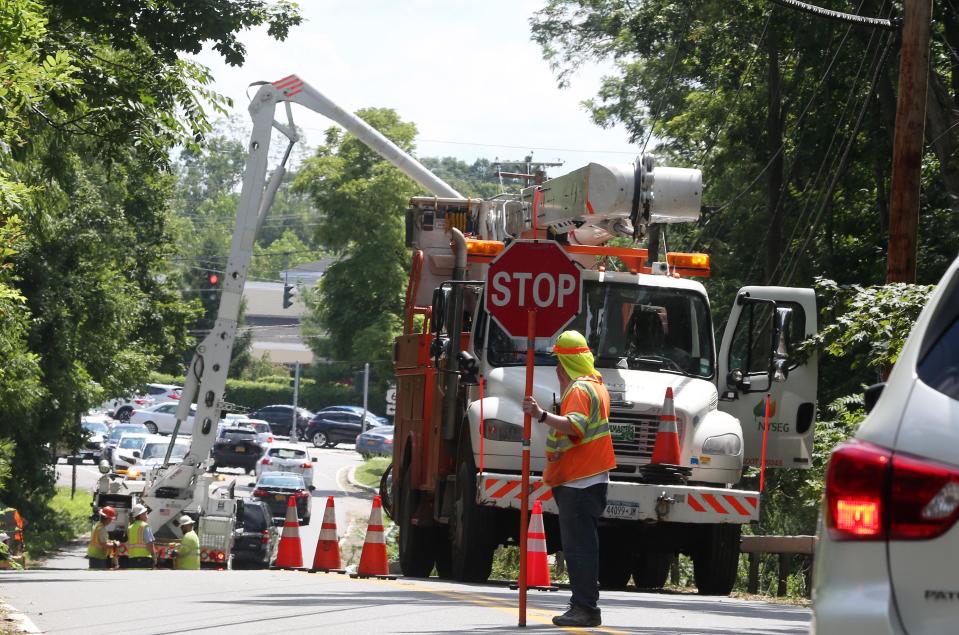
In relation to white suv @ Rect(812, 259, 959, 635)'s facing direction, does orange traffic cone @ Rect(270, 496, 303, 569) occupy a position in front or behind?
in front

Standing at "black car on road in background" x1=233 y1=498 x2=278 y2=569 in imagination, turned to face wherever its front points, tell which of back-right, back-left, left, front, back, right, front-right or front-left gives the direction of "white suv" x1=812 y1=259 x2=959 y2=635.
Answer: back

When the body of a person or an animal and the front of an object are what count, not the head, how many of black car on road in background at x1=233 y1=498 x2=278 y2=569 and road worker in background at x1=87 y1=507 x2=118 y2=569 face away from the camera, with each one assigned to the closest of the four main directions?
1

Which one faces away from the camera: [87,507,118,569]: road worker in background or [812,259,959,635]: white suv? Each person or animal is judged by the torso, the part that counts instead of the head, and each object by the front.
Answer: the white suv

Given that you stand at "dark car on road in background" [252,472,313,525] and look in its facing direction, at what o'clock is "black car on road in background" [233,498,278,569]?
"black car on road in background" [233,498,278,569] is roughly at 6 o'clock from "dark car on road in background" [252,472,313,525].

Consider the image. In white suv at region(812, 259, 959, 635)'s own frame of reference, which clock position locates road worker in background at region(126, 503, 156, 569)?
The road worker in background is roughly at 11 o'clock from the white suv.

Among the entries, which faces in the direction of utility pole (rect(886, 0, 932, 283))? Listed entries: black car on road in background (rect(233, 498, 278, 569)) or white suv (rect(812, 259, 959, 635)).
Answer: the white suv

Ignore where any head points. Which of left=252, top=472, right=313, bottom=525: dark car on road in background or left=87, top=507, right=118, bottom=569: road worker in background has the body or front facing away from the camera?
the dark car on road in background

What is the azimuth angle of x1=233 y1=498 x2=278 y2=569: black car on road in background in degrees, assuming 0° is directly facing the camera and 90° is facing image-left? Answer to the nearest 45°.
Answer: approximately 180°

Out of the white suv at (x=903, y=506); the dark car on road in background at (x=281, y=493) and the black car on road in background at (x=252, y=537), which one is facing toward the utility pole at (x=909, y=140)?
the white suv

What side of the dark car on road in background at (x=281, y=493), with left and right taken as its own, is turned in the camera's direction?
back

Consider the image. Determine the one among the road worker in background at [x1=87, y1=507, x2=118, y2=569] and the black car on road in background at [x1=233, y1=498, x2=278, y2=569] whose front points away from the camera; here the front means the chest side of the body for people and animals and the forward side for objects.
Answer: the black car on road in background

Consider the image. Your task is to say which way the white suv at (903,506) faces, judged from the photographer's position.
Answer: facing away from the viewer

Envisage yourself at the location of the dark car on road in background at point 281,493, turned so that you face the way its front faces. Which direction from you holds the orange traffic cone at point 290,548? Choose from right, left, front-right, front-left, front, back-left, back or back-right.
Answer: back
